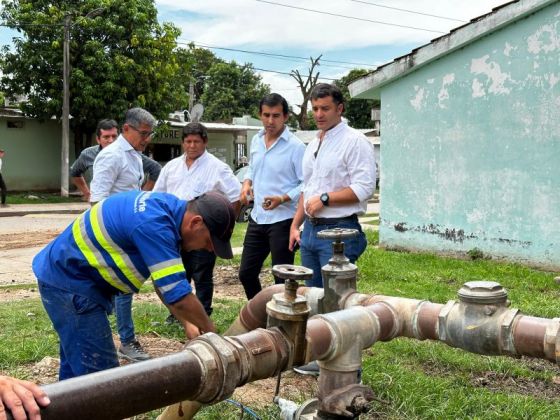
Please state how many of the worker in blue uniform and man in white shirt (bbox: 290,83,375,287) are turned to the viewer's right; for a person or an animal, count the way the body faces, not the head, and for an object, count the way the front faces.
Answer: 1

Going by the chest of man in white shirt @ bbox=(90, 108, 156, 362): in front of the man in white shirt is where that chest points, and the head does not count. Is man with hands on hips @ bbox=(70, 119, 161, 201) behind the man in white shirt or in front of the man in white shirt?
behind

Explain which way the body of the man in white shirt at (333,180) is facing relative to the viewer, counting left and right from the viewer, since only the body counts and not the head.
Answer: facing the viewer and to the left of the viewer

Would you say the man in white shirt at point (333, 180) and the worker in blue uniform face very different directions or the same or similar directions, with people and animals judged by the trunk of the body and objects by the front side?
very different directions

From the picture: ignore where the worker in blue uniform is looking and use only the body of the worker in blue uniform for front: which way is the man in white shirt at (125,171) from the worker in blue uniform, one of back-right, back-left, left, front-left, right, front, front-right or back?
left

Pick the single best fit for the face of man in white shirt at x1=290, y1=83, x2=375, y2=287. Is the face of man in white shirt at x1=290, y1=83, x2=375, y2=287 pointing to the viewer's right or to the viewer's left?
to the viewer's left

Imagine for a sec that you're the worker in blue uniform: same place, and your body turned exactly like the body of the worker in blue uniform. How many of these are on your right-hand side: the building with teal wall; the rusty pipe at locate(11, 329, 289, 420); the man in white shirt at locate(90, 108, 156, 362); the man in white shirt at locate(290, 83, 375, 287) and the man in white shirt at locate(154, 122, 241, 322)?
1

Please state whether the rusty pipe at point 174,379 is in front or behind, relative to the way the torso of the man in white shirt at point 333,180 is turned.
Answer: in front

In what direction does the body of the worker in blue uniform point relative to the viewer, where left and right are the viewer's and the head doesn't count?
facing to the right of the viewer

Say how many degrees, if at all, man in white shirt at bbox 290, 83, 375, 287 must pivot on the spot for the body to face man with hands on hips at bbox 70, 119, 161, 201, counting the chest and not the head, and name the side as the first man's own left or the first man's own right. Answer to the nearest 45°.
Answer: approximately 90° to the first man's own right

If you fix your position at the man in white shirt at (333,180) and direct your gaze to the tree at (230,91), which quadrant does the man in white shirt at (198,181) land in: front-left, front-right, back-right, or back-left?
front-left

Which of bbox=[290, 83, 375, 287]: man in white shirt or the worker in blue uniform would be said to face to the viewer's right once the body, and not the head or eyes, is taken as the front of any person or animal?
the worker in blue uniform

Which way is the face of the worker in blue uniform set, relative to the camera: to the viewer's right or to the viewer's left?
to the viewer's right

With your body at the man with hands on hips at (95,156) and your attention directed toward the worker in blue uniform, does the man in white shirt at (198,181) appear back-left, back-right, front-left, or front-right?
front-left

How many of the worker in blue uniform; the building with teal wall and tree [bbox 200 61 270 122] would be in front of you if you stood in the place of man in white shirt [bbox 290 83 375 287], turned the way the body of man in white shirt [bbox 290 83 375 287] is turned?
1

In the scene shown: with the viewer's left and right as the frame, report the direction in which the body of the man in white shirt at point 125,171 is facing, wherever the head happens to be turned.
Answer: facing the viewer and to the right of the viewer

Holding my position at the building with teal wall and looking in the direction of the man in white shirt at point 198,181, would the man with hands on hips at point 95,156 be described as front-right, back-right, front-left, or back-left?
front-right

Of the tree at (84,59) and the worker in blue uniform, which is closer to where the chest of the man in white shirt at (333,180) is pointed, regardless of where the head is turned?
the worker in blue uniform

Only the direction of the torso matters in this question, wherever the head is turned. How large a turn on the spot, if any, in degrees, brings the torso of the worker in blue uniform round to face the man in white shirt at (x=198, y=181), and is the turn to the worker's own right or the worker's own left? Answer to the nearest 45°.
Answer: approximately 90° to the worker's own left

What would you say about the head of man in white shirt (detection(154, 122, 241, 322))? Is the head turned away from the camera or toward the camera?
toward the camera

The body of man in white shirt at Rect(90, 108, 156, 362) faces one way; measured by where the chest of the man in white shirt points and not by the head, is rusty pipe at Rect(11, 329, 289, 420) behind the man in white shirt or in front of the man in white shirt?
in front

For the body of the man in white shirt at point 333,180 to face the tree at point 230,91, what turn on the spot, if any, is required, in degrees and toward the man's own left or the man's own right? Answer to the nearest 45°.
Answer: approximately 135° to the man's own right
